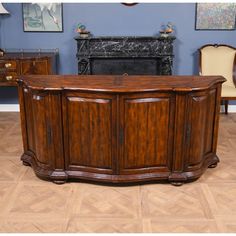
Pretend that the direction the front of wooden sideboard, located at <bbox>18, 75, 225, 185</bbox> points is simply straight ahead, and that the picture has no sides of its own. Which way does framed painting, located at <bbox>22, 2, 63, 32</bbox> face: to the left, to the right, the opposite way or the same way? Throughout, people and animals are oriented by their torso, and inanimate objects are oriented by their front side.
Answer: the same way

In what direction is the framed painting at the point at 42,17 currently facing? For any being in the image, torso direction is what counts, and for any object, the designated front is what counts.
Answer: toward the camera

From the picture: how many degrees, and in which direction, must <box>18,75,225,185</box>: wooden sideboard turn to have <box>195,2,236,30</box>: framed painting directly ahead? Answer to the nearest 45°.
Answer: approximately 135° to its left

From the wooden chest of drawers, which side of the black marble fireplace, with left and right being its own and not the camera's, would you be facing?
right

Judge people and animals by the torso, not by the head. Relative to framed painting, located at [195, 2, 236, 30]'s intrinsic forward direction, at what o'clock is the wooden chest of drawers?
The wooden chest of drawers is roughly at 2 o'clock from the framed painting.

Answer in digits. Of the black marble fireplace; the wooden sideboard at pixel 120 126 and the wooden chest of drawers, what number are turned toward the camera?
3

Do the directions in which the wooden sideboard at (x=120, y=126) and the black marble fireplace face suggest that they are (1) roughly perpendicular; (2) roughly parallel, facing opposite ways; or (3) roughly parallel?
roughly parallel

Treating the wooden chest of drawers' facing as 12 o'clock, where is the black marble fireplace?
The black marble fireplace is roughly at 9 o'clock from the wooden chest of drawers.

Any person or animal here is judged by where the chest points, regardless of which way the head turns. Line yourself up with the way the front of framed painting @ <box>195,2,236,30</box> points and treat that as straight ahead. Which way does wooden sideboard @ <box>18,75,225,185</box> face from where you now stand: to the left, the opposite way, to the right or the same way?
the same way

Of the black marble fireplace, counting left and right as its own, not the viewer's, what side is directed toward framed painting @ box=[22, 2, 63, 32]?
right

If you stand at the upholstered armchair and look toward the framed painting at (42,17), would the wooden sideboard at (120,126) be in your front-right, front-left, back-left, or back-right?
front-left

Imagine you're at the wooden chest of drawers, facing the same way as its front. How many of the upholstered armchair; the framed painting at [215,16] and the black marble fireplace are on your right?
0

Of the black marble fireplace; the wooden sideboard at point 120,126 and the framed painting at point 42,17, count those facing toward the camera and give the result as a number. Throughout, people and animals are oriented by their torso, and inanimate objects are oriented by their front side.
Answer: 3

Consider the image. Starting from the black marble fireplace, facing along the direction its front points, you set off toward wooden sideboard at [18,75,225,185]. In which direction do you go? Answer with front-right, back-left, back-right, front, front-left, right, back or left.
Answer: front

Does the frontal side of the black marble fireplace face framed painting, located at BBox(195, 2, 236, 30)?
no

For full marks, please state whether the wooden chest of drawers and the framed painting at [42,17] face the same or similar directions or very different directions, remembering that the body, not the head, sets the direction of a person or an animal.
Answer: same or similar directions

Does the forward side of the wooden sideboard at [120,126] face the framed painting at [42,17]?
no

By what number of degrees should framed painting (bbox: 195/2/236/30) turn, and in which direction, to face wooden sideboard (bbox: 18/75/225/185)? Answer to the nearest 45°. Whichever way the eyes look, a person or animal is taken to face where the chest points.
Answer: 0° — it already faces it

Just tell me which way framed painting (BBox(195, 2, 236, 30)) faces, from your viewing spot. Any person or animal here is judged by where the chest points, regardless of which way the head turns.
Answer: facing the viewer

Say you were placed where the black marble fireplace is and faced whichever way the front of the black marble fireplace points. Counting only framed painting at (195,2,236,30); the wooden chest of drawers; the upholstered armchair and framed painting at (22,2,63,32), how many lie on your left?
2
